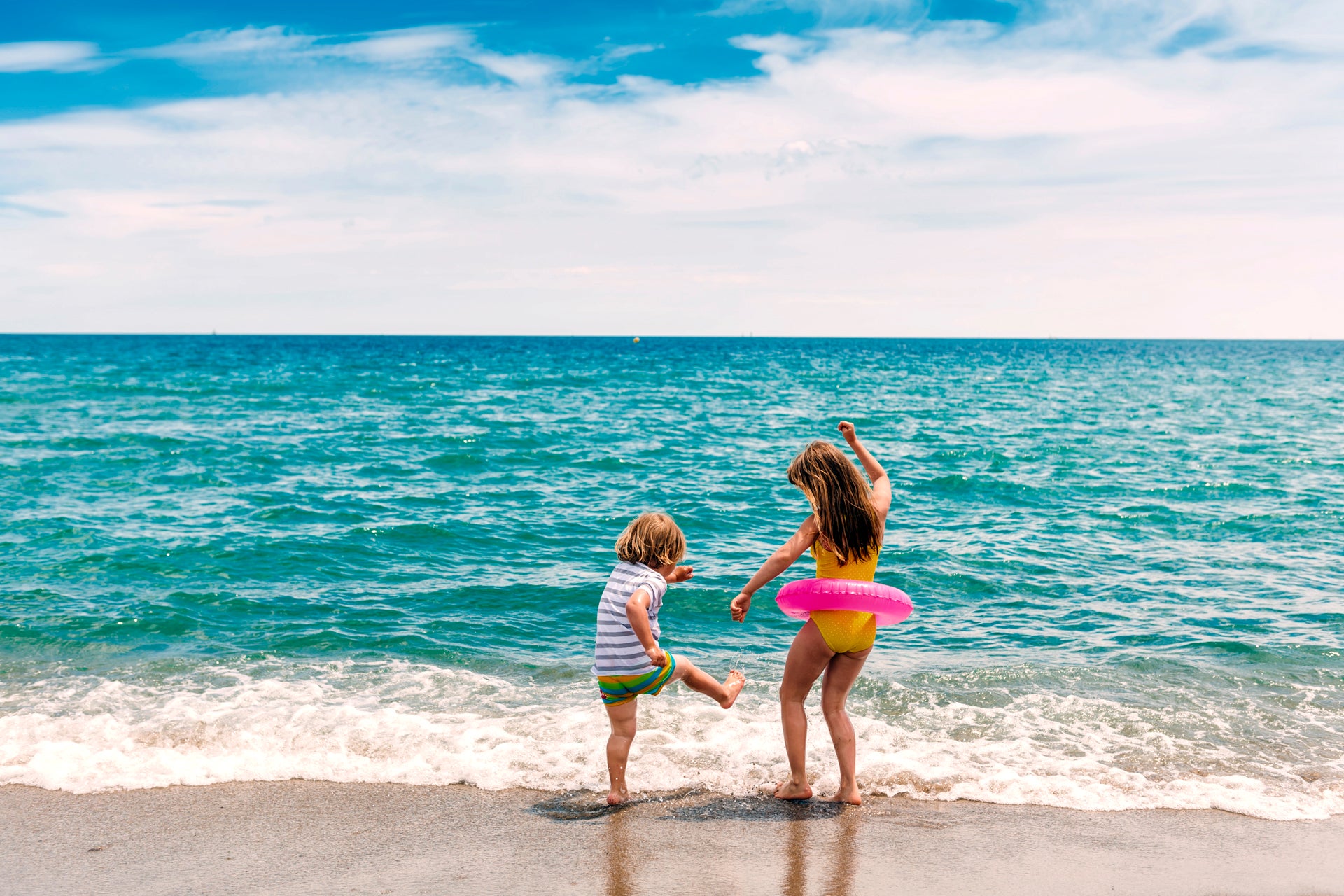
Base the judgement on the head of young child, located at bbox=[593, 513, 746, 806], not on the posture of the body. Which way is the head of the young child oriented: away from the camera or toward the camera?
away from the camera

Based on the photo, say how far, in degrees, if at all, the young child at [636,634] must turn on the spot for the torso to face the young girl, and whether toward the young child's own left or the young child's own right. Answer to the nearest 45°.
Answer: approximately 45° to the young child's own right

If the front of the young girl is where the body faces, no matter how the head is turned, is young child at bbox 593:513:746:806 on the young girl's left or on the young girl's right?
on the young girl's left

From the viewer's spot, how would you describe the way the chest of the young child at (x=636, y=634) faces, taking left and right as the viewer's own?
facing away from the viewer and to the right of the viewer

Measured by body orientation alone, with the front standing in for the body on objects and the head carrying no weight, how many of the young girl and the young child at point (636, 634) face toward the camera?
0

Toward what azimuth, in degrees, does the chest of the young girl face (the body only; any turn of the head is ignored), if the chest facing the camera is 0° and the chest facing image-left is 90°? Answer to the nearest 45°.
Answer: approximately 135°
